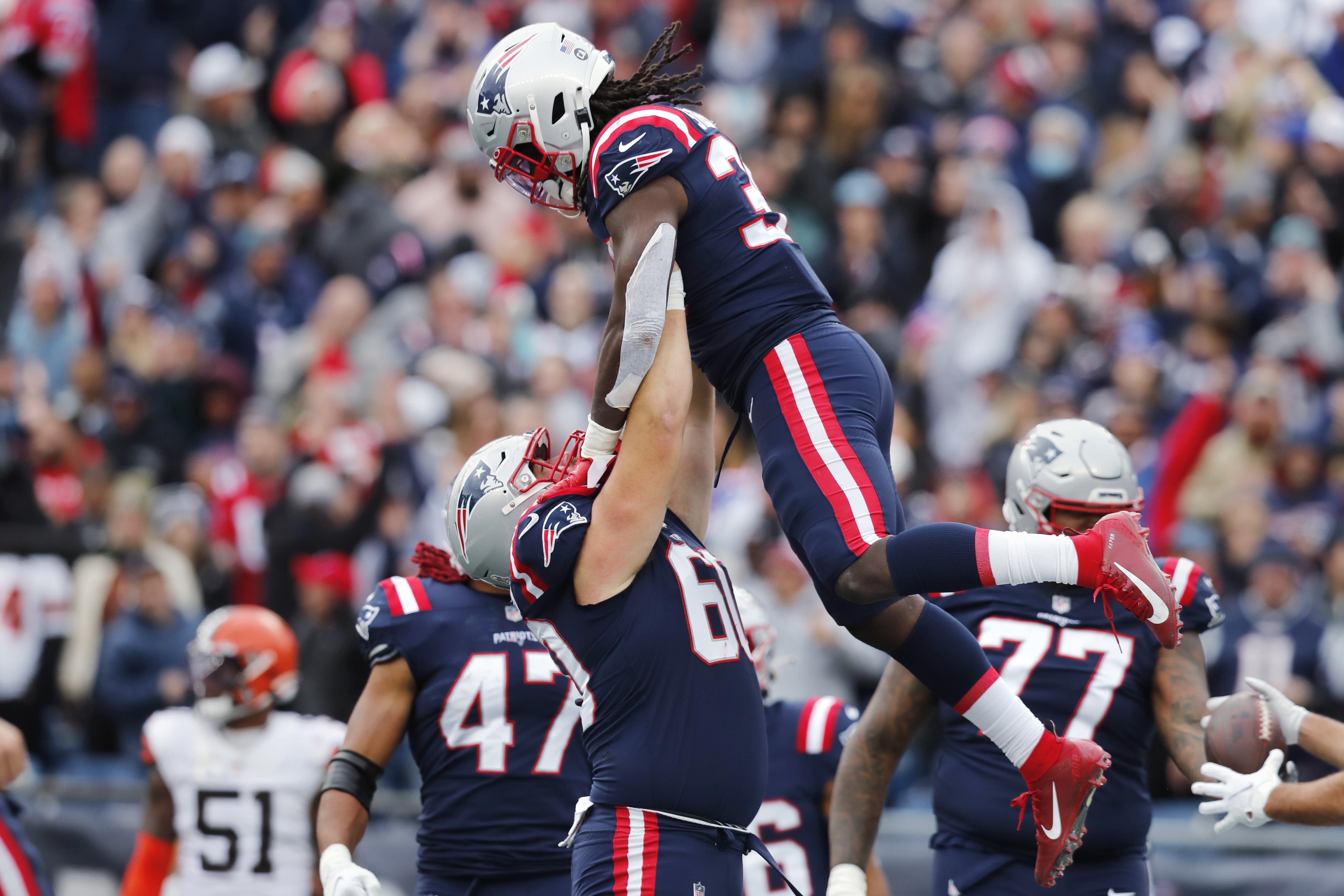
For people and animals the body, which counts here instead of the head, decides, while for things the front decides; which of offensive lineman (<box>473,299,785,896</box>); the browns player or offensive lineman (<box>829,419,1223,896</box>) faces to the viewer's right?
offensive lineman (<box>473,299,785,896</box>)

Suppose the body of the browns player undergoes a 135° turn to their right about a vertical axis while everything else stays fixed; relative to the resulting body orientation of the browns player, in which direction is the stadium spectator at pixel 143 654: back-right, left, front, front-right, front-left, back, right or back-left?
front-right

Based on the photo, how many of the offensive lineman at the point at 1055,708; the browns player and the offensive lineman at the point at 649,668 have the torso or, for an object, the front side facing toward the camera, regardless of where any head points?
2

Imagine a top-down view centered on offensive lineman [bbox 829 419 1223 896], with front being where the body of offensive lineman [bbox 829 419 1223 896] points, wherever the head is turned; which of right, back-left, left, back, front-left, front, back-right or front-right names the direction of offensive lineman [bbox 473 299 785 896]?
front-right

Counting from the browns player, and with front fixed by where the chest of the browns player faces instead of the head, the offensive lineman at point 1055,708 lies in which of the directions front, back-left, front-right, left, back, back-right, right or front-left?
front-left

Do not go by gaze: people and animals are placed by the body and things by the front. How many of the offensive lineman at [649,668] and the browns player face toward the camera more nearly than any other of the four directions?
1

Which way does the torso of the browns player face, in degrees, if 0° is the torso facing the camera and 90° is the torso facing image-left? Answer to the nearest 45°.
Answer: approximately 0°

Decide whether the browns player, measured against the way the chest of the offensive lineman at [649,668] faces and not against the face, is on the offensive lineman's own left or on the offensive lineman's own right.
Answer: on the offensive lineman's own left

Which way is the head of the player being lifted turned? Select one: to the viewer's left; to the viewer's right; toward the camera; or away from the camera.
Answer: to the viewer's left

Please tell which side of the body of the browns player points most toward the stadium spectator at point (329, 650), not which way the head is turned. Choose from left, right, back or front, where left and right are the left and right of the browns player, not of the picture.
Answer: back

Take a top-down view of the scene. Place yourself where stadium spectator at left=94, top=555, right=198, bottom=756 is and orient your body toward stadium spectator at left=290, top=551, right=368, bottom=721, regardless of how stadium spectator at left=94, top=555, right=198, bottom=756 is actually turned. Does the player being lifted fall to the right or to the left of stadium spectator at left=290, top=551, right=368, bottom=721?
right

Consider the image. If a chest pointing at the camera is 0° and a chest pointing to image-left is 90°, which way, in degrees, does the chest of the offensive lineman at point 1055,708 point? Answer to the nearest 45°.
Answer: approximately 0°

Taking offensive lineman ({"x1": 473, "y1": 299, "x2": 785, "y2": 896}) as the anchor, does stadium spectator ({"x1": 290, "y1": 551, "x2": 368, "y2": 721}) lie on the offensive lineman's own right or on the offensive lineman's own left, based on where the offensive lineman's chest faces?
on the offensive lineman's own left
